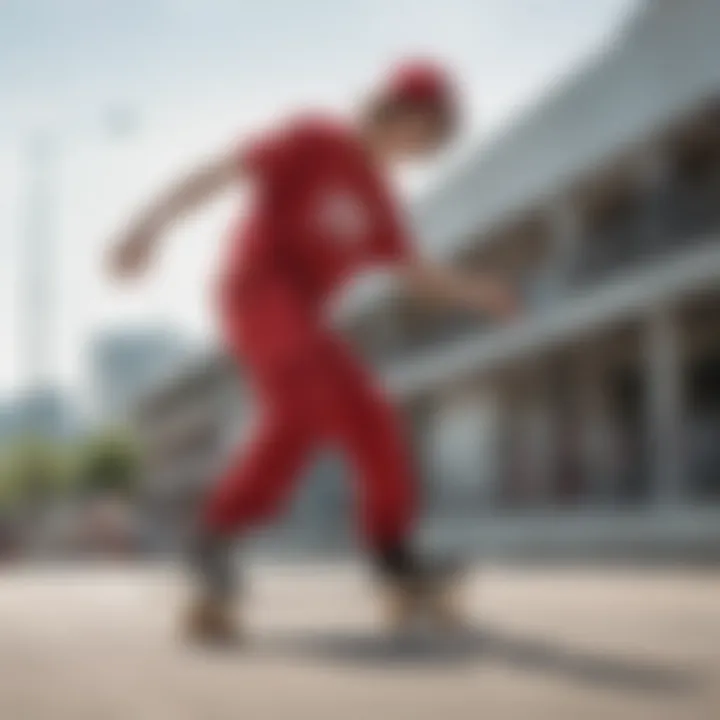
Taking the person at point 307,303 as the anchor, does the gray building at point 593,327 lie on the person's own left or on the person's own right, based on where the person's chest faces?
on the person's own left

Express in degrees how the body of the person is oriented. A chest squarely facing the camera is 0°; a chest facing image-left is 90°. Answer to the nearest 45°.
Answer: approximately 315°
